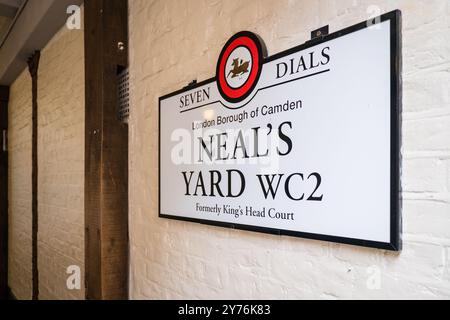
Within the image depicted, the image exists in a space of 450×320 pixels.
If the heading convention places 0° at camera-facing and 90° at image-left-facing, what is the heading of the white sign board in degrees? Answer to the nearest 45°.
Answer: approximately 45°

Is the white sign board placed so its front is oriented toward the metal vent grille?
no

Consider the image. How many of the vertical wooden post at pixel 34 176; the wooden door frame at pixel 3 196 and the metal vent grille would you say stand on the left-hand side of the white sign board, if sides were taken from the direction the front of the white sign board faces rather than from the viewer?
0

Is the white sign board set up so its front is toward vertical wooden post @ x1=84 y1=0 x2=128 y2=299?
no

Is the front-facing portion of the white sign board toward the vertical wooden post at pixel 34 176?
no

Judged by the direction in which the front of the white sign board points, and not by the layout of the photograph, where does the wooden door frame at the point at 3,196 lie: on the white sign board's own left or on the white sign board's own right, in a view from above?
on the white sign board's own right

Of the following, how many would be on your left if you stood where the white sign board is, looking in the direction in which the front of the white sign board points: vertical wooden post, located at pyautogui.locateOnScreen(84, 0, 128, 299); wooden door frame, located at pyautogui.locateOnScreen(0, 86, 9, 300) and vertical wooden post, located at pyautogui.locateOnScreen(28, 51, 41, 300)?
0
